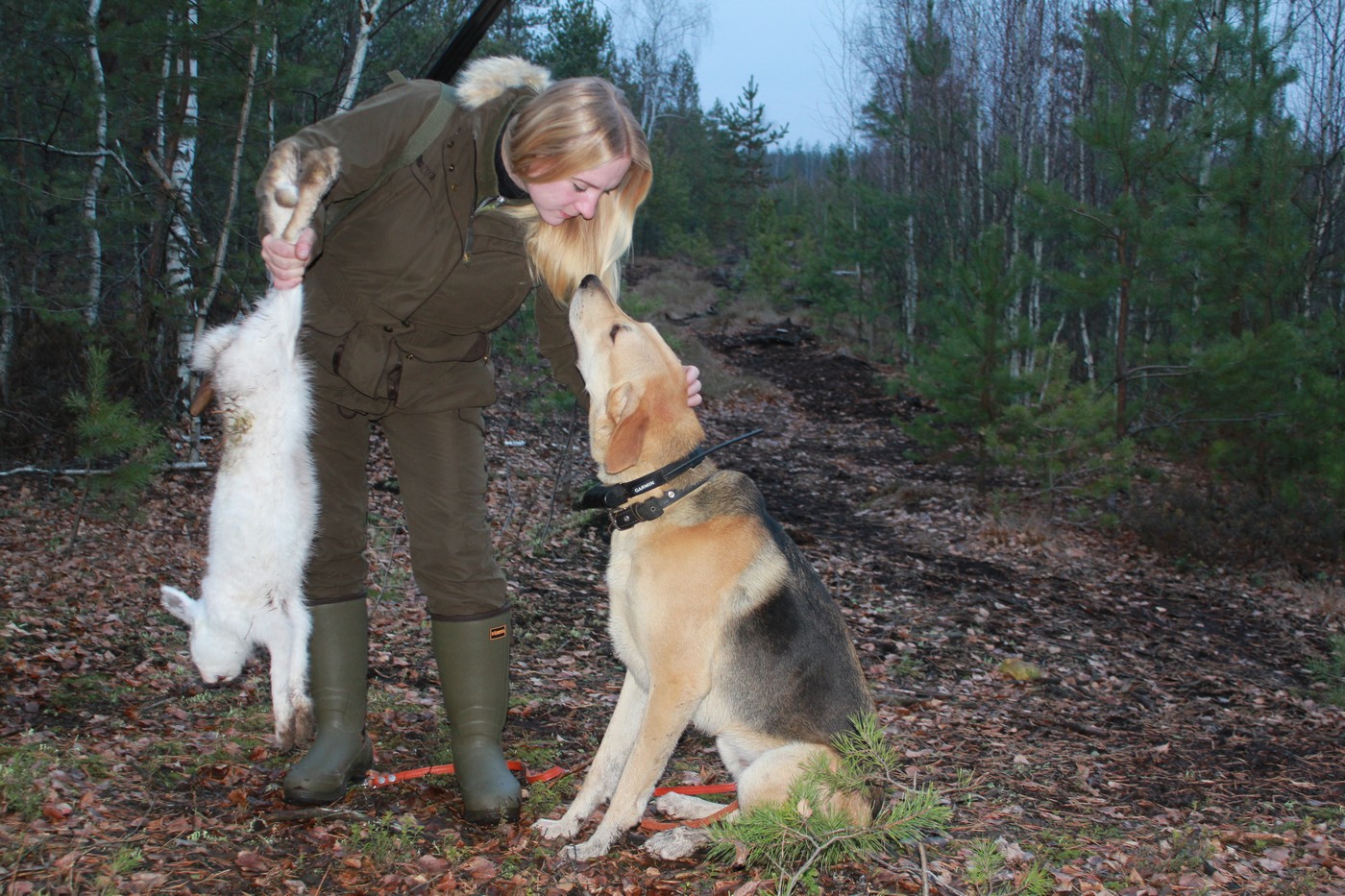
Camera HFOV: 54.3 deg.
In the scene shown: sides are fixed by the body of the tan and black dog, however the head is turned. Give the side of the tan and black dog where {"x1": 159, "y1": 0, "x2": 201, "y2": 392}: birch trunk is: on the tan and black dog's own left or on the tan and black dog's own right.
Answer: on the tan and black dog's own right

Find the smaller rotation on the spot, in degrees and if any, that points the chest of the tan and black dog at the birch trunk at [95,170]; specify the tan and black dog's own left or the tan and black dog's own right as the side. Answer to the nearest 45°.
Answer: approximately 45° to the tan and black dog's own right

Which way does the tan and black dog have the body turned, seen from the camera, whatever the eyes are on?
to the viewer's left

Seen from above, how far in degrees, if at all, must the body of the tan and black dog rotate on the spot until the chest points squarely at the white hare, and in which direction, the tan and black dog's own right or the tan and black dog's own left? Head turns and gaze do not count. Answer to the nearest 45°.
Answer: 0° — it already faces it

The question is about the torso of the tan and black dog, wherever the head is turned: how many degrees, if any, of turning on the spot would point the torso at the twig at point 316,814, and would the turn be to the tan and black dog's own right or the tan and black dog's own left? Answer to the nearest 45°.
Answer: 0° — it already faces it

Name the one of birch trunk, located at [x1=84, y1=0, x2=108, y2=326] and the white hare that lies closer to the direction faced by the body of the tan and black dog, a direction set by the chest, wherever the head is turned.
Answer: the white hare
